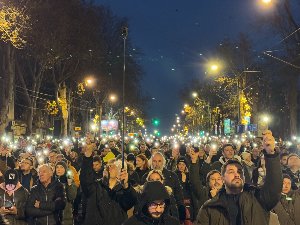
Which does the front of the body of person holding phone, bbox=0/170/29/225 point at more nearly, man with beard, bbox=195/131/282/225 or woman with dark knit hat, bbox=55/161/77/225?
the man with beard

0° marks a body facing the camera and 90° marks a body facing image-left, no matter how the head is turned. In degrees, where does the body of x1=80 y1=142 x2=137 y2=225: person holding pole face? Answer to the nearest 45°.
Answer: approximately 0°

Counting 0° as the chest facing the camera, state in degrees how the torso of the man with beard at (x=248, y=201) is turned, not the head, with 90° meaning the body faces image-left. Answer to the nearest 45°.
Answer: approximately 0°

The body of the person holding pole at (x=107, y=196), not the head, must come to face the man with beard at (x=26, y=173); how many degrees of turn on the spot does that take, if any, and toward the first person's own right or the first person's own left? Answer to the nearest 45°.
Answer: approximately 135° to the first person's own right

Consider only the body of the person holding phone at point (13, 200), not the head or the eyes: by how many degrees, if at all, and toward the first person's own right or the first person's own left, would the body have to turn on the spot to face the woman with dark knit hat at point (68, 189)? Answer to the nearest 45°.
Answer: approximately 135° to the first person's own left

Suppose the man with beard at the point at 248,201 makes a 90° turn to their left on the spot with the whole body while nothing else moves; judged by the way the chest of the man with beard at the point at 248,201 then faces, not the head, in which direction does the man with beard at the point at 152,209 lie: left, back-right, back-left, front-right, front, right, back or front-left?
back

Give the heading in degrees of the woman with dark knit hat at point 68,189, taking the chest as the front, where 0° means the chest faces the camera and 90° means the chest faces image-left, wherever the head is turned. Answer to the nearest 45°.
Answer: approximately 45°

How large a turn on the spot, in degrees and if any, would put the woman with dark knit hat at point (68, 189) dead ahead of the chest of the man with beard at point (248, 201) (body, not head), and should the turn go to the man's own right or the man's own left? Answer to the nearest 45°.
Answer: approximately 135° to the man's own right

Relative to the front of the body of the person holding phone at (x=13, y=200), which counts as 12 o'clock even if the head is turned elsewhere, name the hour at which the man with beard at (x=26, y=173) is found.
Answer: The man with beard is roughly at 6 o'clock from the person holding phone.

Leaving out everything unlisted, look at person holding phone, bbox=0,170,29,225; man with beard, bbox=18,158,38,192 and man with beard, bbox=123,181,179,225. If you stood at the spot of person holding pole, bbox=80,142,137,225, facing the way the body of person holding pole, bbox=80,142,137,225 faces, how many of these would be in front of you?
1

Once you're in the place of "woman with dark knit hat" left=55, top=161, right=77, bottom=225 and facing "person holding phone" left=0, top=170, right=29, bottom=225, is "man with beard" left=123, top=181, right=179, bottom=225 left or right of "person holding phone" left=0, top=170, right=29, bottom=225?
left

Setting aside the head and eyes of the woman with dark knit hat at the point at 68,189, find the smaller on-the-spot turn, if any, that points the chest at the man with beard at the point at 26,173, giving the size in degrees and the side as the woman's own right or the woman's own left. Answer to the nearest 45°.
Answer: approximately 90° to the woman's own right

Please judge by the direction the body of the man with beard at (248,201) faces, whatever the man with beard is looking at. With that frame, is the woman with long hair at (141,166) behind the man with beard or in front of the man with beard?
behind

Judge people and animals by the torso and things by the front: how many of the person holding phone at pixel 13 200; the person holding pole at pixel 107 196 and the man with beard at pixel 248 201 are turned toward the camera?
3

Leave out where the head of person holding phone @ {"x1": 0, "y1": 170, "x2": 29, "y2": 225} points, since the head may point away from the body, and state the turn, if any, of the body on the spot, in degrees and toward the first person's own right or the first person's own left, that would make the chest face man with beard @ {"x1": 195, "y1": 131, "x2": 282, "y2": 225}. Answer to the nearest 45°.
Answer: approximately 45° to the first person's own left
